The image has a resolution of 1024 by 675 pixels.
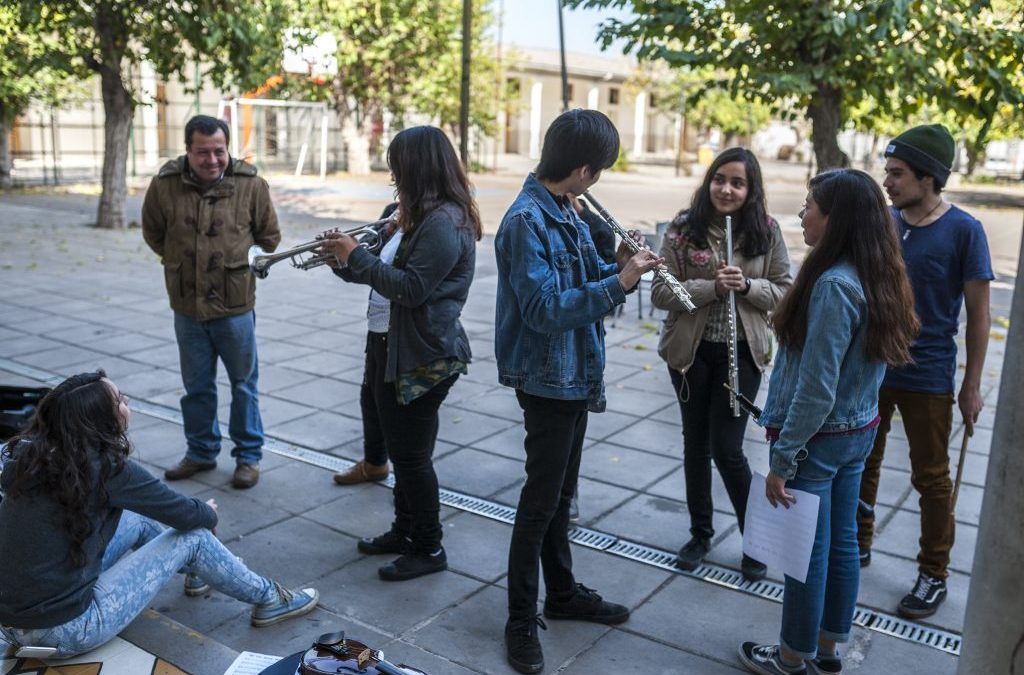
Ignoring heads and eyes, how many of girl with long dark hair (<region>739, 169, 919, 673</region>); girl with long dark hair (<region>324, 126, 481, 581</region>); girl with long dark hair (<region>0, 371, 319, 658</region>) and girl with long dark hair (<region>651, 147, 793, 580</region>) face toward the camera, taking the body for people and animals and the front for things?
1

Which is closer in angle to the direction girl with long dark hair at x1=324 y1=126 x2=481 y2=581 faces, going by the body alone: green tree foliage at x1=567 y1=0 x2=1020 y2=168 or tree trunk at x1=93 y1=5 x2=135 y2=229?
the tree trunk

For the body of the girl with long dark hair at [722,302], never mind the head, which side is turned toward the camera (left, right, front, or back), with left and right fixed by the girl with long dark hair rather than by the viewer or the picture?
front

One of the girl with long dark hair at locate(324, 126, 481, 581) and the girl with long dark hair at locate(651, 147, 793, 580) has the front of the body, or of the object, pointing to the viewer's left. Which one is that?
the girl with long dark hair at locate(324, 126, 481, 581)

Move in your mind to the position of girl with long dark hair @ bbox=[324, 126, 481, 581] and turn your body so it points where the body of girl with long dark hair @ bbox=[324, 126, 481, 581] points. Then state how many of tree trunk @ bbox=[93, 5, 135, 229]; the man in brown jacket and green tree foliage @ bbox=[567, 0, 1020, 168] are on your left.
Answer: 0

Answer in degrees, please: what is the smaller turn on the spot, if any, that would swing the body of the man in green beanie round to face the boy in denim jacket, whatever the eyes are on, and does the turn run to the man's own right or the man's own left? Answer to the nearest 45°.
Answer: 0° — they already face them

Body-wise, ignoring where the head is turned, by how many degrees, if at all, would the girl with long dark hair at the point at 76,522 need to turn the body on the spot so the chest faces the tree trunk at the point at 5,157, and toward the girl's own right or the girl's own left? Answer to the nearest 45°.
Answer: approximately 45° to the girl's own left

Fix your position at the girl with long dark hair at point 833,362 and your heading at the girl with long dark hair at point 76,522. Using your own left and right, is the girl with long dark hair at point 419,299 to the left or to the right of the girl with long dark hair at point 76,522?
right

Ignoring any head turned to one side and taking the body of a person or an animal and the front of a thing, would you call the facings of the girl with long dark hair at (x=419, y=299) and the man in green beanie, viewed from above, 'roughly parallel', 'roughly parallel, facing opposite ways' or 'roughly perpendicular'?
roughly parallel

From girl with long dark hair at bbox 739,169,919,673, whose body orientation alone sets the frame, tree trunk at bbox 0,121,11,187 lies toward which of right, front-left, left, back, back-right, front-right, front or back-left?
front-right

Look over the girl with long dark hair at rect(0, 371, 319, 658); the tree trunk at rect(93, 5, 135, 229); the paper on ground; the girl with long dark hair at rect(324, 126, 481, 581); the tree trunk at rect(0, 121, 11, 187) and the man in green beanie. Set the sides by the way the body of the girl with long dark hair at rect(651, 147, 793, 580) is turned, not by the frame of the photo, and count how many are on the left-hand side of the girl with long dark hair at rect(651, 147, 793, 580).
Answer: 1

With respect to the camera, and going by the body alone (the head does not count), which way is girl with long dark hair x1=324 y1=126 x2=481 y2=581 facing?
to the viewer's left

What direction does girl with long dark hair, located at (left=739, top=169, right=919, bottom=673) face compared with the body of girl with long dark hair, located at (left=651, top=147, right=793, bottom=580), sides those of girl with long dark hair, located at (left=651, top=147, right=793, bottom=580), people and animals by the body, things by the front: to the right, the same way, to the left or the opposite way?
to the right

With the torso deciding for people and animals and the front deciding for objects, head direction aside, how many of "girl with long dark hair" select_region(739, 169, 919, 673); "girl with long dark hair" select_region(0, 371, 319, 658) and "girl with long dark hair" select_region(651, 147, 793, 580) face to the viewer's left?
1

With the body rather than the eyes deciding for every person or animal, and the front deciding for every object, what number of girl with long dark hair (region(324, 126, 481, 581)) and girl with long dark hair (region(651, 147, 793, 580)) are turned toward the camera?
1

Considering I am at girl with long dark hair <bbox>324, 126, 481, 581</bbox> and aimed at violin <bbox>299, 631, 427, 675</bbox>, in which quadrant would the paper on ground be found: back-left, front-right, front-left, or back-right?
front-right

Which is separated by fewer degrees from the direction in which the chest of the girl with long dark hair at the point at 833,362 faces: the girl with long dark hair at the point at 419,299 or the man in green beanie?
the girl with long dark hair

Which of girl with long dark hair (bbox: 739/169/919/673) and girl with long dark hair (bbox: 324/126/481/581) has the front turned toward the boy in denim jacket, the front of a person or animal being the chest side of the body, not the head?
girl with long dark hair (bbox: 739/169/919/673)

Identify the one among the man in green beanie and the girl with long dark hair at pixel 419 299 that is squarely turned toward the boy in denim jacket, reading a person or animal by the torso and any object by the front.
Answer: the man in green beanie

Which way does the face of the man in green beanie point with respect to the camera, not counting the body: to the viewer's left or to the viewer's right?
to the viewer's left

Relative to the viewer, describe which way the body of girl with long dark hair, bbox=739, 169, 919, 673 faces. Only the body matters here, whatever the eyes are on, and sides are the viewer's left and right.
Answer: facing to the left of the viewer
